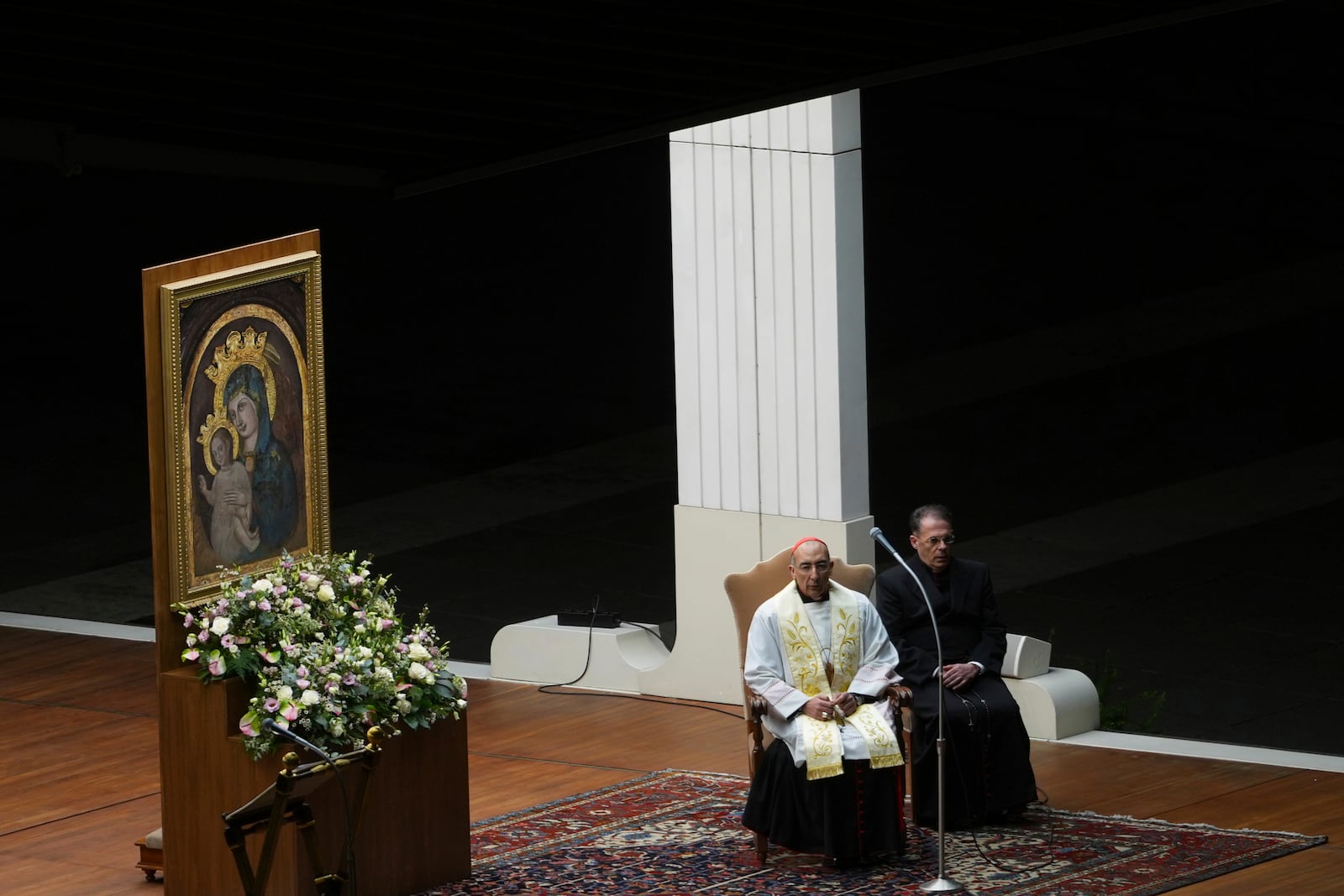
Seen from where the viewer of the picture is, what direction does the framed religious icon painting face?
facing the viewer and to the right of the viewer

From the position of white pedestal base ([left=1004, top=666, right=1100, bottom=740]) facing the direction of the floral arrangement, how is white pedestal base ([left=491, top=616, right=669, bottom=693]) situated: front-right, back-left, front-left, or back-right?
front-right

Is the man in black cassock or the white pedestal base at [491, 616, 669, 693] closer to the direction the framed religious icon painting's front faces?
the man in black cassock

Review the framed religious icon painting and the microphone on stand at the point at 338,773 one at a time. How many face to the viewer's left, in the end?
1

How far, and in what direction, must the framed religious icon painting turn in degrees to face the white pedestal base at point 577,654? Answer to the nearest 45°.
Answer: approximately 90° to its left

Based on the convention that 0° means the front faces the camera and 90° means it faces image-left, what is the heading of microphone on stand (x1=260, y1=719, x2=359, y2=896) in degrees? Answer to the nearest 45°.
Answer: approximately 90°

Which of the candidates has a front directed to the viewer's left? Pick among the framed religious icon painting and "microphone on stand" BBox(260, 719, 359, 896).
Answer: the microphone on stand

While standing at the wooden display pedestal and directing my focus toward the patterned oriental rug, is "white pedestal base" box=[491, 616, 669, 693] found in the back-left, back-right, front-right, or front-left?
front-left

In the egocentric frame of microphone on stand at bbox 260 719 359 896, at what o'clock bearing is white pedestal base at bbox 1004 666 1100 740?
The white pedestal base is roughly at 5 o'clock from the microphone on stand.
